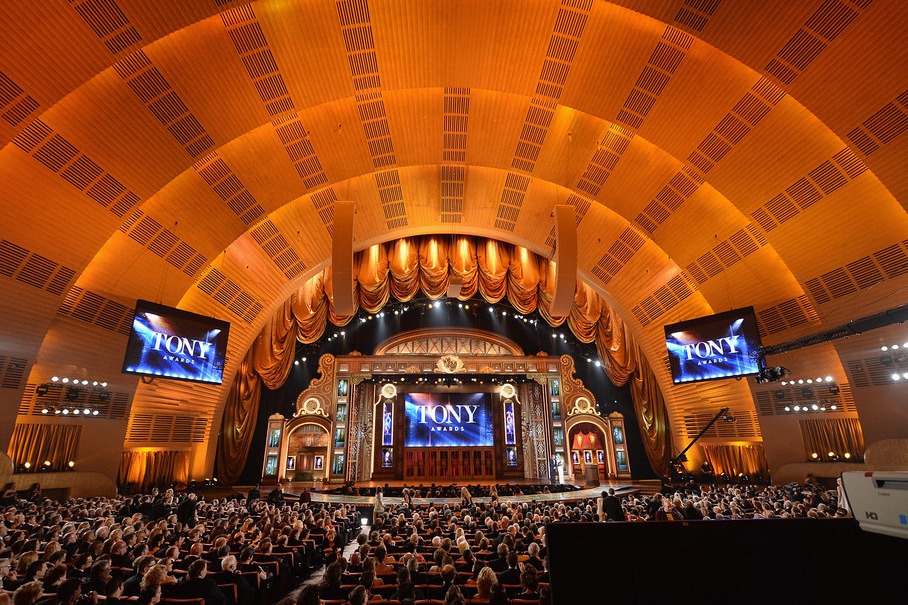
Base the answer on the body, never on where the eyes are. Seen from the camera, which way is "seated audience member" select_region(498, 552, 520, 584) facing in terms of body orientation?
away from the camera

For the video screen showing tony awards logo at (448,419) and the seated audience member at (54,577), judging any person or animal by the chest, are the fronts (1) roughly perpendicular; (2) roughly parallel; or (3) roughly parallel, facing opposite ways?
roughly parallel, facing opposite ways

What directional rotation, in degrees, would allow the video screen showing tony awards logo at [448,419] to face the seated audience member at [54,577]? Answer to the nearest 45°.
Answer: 0° — it already faces them

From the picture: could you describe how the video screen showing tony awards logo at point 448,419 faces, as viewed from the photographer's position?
facing the viewer

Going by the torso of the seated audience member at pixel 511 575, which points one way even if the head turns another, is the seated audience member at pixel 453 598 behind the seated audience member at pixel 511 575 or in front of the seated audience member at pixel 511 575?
behind

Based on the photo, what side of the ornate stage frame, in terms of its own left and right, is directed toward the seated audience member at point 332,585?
front

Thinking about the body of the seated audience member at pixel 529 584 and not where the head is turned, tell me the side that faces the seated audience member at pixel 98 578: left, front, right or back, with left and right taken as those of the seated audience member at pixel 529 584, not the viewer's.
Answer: left

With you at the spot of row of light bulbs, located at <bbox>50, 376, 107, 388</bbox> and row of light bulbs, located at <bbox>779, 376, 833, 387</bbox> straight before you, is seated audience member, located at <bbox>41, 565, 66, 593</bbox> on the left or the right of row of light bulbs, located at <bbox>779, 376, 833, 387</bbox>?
right

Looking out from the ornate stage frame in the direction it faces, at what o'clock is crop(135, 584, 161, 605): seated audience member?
The seated audience member is roughly at 12 o'clock from the ornate stage frame.

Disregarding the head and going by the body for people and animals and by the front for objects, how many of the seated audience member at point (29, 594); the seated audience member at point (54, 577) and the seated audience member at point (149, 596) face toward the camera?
0

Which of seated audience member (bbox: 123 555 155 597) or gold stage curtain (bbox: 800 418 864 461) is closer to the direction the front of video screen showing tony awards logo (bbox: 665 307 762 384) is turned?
the seated audience member

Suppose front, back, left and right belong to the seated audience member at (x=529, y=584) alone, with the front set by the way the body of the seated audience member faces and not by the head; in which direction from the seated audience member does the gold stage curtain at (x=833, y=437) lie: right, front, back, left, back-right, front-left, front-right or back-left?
front-right

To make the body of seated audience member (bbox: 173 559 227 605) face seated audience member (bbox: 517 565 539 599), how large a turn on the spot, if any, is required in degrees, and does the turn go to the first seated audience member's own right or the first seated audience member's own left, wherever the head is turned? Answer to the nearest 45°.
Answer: approximately 90° to the first seated audience member's own right

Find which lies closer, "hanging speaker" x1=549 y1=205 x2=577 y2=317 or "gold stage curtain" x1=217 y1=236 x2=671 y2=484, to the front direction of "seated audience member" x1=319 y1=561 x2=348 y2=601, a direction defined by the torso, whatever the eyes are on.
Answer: the gold stage curtain

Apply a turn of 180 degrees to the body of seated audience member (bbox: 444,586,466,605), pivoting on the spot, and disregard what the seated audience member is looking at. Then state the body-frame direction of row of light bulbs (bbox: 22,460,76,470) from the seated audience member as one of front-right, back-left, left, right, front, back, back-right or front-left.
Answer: back-right

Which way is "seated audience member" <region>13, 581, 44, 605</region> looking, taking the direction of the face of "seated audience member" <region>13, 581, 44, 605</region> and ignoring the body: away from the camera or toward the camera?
away from the camera

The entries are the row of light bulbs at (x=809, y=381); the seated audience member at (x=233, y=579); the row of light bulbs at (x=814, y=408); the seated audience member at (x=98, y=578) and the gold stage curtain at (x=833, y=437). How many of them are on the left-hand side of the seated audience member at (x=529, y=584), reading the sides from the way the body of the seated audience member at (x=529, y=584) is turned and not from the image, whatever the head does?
2

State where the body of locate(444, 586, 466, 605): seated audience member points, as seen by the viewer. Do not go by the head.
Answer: away from the camera

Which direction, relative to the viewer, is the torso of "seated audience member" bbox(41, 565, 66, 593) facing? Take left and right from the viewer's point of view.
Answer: facing away from the viewer and to the right of the viewer
